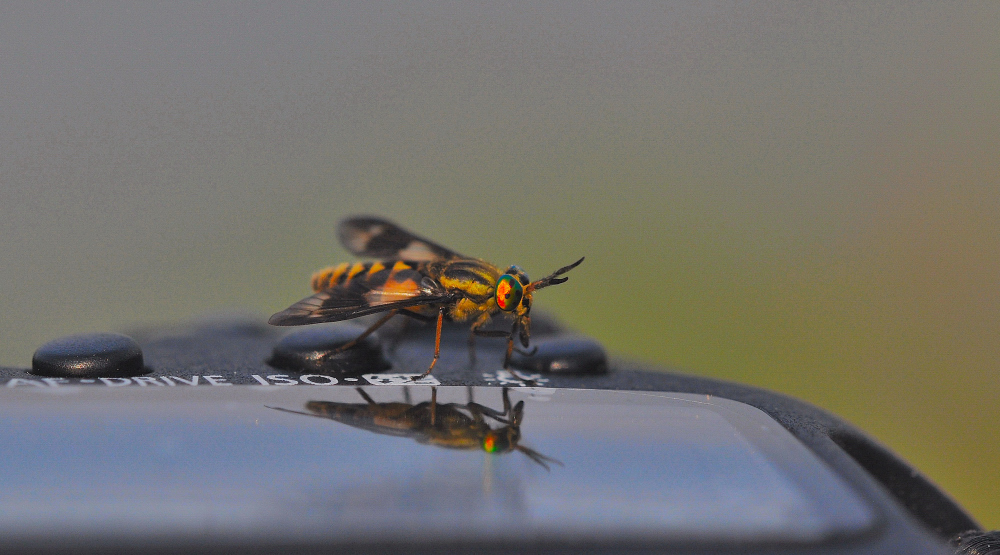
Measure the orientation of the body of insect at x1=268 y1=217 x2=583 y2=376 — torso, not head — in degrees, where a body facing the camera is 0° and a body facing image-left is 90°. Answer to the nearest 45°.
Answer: approximately 270°
